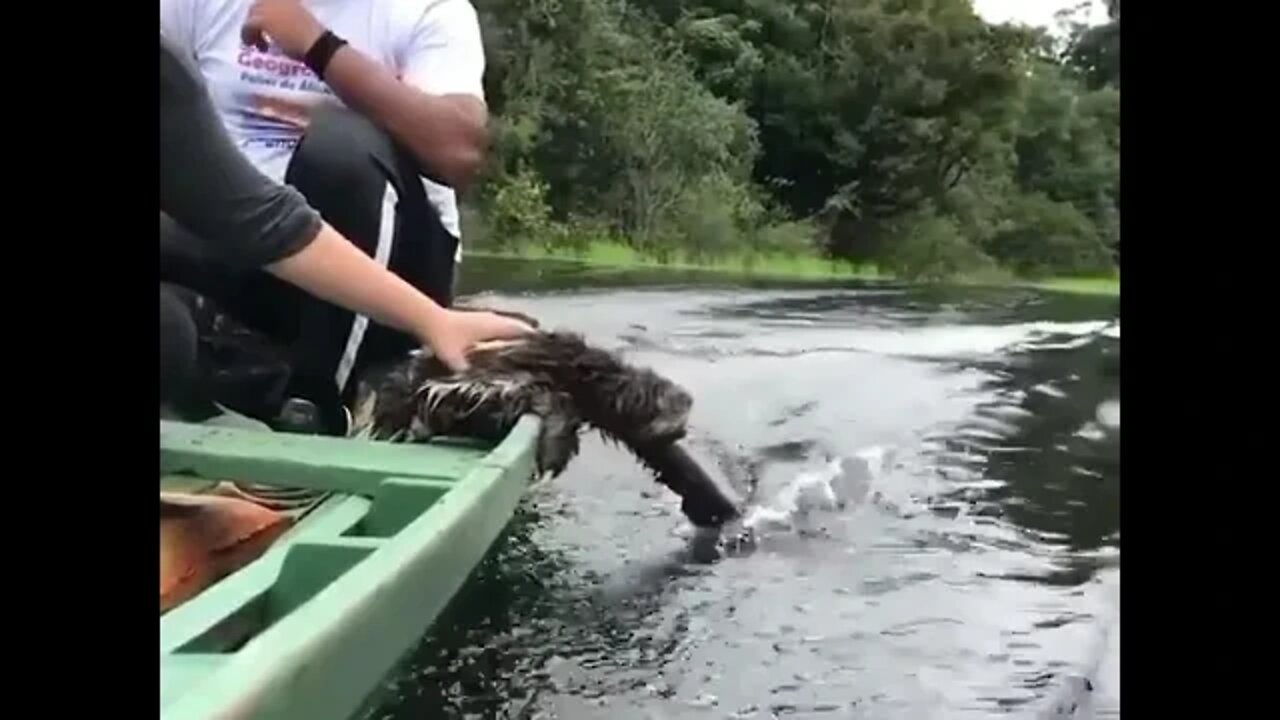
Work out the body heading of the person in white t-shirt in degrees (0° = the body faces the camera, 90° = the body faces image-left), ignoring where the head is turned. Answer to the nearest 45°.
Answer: approximately 45°

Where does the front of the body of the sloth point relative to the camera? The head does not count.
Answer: to the viewer's right

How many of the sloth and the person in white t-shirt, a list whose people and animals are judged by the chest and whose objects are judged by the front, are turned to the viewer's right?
1

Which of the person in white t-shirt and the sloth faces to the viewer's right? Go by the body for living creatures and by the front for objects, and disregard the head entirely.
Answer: the sloth

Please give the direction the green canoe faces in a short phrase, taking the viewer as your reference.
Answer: facing away from the viewer and to the right of the viewer
